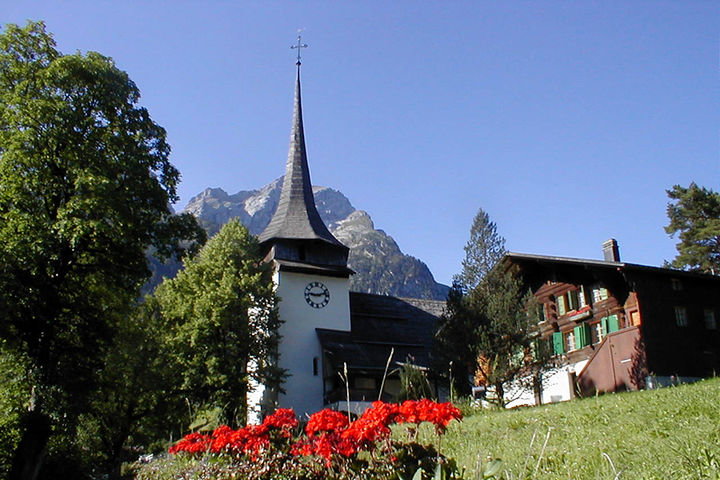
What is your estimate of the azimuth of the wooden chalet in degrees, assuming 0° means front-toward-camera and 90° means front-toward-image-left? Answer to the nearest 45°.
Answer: approximately 45°

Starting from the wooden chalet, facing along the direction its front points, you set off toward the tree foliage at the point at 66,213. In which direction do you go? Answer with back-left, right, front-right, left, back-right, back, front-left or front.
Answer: front

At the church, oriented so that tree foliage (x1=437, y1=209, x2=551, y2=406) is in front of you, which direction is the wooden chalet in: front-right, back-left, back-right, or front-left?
front-left

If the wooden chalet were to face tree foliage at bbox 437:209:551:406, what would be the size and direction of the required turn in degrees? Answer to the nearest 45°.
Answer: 0° — it already faces it

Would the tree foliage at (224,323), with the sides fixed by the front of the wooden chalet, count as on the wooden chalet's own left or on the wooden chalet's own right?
on the wooden chalet's own right

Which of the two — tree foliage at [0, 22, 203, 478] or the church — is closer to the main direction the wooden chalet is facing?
the tree foliage

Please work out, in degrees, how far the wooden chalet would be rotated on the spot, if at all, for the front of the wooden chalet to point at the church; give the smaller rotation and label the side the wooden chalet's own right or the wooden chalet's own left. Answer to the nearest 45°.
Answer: approximately 90° to the wooden chalet's own right

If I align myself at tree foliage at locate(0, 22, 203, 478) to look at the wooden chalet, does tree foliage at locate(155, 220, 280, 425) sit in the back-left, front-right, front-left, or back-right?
front-left

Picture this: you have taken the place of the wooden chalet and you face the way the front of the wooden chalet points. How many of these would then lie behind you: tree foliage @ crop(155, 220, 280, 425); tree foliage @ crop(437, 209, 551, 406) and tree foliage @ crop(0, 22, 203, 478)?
0

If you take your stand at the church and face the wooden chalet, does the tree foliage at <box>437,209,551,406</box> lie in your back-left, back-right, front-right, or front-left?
front-right
